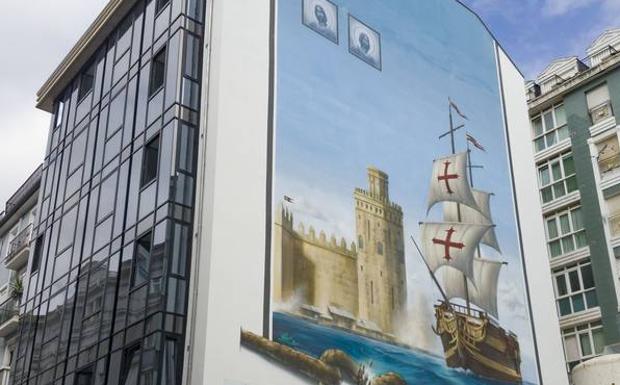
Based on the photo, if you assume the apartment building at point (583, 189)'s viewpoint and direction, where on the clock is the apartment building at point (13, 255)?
the apartment building at point (13, 255) is roughly at 1 o'clock from the apartment building at point (583, 189).

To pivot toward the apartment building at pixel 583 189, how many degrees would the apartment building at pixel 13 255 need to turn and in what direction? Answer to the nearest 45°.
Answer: approximately 90° to its left

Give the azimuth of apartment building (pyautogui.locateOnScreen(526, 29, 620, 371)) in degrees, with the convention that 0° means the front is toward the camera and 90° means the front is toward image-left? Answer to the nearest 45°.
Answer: approximately 45°
